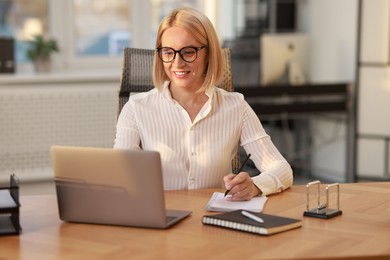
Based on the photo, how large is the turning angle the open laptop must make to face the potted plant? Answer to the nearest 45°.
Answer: approximately 45° to its left

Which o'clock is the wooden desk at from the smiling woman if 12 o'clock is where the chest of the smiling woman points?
The wooden desk is roughly at 12 o'clock from the smiling woman.

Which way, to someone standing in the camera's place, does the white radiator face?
facing the viewer

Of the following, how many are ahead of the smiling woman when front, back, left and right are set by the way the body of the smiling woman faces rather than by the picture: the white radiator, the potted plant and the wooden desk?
1

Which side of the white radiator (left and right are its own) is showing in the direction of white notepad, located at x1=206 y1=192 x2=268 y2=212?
front

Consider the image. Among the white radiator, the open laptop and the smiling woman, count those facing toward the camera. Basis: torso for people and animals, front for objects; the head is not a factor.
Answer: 2

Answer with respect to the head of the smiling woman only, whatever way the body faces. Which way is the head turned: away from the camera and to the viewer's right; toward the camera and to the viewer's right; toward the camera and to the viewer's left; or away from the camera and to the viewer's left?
toward the camera and to the viewer's left

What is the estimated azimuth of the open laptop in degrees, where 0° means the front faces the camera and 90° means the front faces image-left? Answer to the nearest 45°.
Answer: approximately 225°

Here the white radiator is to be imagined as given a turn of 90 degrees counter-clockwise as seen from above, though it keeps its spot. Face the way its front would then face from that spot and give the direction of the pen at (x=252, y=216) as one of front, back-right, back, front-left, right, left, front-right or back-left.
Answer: right

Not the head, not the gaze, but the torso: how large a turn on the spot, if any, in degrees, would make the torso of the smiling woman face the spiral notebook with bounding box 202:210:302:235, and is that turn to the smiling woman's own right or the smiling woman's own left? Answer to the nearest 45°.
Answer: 0° — they already face it

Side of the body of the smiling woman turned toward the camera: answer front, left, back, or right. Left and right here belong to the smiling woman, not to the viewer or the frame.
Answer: front

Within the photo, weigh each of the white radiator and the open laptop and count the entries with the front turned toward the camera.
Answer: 1
